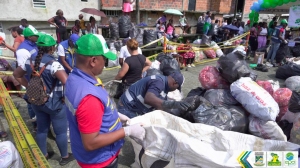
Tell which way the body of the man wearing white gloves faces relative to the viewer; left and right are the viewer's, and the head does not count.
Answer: facing to the right of the viewer

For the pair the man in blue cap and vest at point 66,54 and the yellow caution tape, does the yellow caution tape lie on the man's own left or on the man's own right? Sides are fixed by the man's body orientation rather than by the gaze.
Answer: on the man's own right

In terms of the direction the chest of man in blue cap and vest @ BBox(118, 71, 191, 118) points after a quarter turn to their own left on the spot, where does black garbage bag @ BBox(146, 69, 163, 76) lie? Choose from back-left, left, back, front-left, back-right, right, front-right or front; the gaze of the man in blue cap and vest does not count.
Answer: front

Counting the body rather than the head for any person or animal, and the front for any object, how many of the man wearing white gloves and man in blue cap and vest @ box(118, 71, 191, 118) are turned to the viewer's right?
2

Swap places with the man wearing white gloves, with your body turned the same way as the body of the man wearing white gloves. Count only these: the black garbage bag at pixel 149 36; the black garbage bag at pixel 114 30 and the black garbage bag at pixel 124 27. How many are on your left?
3

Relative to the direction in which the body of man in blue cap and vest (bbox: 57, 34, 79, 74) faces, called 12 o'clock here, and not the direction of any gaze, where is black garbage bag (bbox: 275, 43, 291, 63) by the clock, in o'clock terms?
The black garbage bag is roughly at 10 o'clock from the man in blue cap and vest.

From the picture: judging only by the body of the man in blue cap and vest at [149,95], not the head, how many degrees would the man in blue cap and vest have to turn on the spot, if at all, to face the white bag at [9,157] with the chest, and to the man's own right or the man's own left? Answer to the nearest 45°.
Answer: approximately 135° to the man's own right

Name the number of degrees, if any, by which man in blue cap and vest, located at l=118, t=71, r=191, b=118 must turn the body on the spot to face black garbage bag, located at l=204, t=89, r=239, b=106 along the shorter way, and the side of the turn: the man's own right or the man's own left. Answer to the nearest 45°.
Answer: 0° — they already face it

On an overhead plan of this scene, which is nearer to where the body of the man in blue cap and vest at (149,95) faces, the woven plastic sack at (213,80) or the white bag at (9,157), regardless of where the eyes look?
the woven plastic sack

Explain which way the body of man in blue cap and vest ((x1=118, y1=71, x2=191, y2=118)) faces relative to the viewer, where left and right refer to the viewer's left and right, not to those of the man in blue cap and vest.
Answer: facing to the right of the viewer

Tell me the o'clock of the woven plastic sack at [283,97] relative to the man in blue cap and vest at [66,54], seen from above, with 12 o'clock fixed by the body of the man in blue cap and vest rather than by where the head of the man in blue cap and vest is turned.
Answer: The woven plastic sack is roughly at 12 o'clock from the man in blue cap and vest.
